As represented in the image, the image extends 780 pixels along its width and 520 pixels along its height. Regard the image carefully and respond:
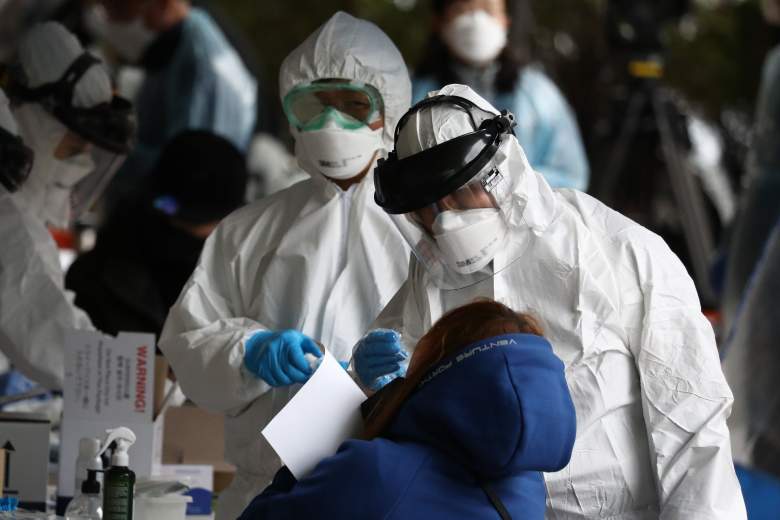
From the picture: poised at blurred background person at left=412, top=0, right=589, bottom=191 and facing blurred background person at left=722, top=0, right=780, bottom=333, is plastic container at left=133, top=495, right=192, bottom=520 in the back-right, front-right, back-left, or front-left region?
back-right

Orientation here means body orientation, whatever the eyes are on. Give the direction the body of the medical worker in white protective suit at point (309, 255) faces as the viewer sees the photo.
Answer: toward the camera

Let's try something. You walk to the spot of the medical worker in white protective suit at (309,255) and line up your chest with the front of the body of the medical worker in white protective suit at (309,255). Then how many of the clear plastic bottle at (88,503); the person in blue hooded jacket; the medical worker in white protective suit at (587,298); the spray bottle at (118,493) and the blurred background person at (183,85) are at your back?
1

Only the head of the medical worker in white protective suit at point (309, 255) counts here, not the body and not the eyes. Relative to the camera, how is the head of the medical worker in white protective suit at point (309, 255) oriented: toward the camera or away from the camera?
toward the camera

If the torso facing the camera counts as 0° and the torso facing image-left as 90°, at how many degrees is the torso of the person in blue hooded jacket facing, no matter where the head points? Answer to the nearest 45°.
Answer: approximately 135°

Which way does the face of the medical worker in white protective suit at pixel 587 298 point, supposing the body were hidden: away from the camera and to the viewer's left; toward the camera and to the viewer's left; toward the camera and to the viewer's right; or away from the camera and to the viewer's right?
toward the camera and to the viewer's left

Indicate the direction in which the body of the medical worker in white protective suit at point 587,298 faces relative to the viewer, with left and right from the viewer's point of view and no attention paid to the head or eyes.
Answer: facing the viewer and to the left of the viewer

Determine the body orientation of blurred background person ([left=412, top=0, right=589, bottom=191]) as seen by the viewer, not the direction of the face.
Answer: toward the camera

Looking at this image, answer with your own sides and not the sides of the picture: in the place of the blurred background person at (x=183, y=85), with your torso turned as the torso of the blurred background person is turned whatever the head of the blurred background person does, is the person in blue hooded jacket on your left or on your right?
on your left

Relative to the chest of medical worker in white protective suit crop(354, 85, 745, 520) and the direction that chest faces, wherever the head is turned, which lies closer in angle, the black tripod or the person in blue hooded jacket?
the person in blue hooded jacket
